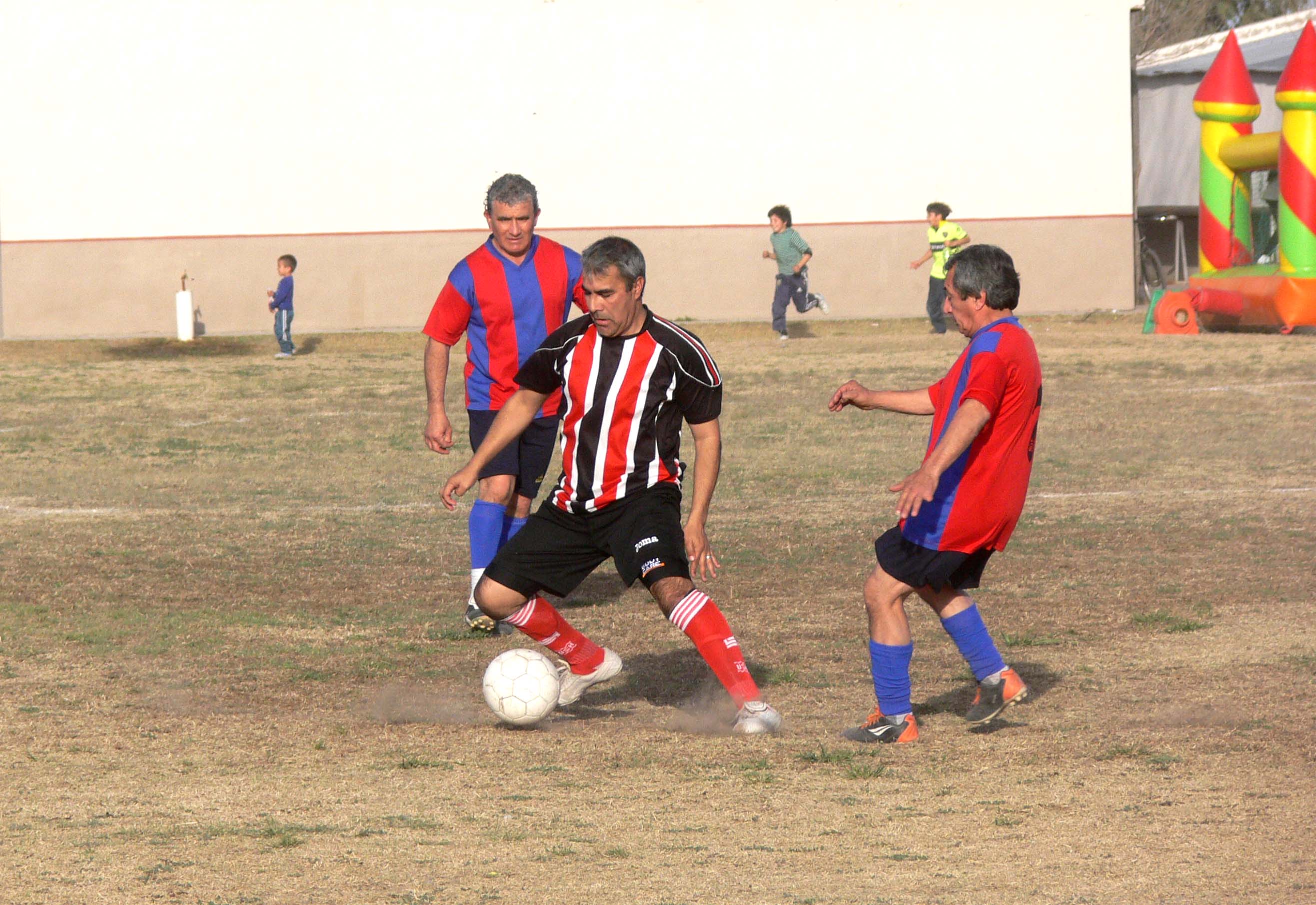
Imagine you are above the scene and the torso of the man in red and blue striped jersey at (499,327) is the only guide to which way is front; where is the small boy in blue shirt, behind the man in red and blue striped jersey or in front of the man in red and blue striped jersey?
behind

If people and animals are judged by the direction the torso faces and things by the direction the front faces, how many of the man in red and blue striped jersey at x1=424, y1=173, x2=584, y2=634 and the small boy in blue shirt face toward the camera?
1

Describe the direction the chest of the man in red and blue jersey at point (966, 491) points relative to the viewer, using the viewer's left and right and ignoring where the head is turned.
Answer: facing to the left of the viewer

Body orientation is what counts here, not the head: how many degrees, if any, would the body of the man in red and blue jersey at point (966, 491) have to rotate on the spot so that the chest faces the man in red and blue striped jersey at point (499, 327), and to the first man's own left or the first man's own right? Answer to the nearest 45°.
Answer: approximately 45° to the first man's own right

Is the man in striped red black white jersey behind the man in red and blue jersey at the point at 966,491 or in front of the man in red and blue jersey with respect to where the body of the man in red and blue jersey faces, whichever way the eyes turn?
in front

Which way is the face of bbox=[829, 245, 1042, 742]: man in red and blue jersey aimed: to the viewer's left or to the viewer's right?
to the viewer's left

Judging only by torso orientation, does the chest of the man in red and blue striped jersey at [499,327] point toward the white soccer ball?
yes

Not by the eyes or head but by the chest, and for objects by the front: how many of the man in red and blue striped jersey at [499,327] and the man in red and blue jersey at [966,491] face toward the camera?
1

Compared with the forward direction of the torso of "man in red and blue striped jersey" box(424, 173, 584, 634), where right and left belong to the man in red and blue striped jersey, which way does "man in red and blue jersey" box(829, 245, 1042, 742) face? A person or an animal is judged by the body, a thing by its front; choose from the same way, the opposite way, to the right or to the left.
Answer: to the right
